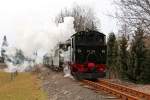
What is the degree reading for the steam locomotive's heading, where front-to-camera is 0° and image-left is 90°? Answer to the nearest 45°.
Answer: approximately 315°
